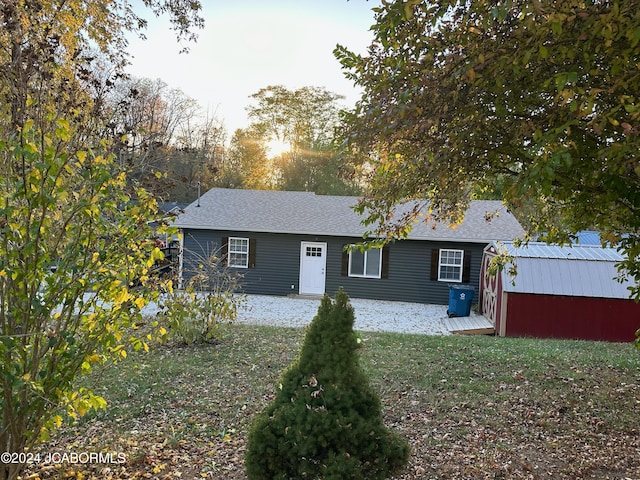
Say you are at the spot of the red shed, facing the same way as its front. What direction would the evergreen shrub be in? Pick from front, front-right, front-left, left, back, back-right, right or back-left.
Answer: left

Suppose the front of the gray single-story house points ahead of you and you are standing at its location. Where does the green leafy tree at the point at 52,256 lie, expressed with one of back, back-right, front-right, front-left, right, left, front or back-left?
front

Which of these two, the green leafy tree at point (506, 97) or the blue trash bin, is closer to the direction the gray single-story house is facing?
the green leafy tree

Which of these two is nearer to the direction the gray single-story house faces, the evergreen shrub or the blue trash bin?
the evergreen shrub

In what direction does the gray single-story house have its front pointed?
toward the camera

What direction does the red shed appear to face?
to the viewer's left

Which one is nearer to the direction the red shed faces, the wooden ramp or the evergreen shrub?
the wooden ramp

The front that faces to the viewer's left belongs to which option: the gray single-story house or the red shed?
the red shed

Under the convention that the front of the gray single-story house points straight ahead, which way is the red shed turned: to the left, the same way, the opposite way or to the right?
to the right

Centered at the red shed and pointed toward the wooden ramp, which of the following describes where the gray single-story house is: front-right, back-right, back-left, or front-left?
front-right

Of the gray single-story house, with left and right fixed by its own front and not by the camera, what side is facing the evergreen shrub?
front

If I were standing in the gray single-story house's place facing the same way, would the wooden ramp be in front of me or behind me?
in front

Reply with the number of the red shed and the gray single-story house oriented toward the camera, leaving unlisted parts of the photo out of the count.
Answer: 1

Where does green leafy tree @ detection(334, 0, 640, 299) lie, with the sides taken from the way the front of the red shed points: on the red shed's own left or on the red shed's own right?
on the red shed's own left

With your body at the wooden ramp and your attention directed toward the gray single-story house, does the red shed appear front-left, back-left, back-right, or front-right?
back-right
